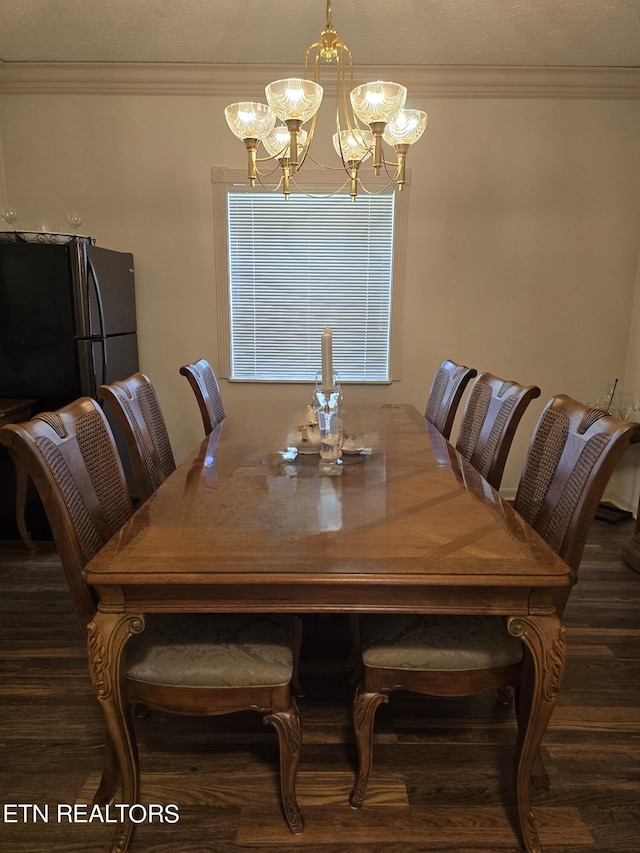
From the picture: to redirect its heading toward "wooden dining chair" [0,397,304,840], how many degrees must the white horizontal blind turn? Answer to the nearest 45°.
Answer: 0° — it already faces it

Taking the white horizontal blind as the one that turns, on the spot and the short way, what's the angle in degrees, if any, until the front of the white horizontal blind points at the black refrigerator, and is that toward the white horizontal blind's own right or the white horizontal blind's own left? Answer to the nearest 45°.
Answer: approximately 45° to the white horizontal blind's own right

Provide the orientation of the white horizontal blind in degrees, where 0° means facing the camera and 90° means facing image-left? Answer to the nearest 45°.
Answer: approximately 0°

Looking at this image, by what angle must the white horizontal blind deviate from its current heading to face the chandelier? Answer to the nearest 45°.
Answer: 0° — it already faces it

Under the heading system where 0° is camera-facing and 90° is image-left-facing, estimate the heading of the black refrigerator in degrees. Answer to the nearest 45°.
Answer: approximately 315°

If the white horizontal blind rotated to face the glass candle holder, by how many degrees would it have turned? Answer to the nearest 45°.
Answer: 0° — it already faces it
